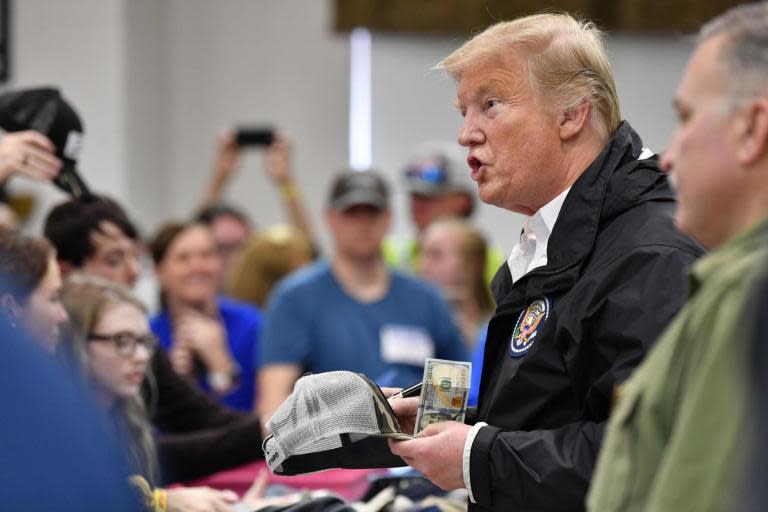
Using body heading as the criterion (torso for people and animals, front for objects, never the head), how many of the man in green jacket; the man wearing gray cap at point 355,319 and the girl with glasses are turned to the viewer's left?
1

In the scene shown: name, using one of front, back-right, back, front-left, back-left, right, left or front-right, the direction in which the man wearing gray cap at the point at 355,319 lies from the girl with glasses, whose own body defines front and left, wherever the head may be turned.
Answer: left

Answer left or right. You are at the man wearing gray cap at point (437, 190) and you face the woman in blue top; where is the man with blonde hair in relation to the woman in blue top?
left

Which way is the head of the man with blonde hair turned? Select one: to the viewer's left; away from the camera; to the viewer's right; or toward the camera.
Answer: to the viewer's left

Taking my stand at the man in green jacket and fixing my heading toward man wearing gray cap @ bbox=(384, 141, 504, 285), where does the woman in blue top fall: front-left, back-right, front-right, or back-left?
front-left

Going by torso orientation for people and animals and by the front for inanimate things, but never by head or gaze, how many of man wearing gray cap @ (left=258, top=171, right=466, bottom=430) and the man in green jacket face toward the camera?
1

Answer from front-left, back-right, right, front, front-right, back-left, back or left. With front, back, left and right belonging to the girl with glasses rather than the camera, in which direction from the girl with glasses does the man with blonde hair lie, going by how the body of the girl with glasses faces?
front

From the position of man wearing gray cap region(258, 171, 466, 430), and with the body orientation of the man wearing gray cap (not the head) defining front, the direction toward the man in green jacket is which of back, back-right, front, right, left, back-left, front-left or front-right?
front

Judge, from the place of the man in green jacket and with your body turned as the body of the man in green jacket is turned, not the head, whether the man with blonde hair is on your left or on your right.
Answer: on your right

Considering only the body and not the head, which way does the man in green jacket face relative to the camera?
to the viewer's left

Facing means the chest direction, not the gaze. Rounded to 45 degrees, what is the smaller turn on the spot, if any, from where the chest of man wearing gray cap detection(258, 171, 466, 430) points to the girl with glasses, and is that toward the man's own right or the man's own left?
approximately 45° to the man's own right

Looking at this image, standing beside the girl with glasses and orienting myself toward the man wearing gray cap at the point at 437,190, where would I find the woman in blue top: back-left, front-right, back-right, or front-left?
front-left

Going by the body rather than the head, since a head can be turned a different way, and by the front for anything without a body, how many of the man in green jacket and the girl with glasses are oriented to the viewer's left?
1

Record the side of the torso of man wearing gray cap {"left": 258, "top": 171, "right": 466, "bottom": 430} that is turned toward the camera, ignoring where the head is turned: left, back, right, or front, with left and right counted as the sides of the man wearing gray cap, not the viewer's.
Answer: front
